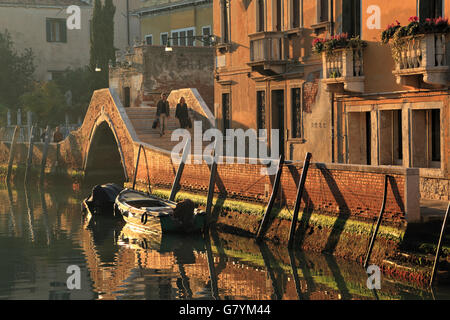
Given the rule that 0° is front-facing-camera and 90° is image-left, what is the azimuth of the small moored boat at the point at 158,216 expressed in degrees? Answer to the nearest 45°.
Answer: approximately 135°

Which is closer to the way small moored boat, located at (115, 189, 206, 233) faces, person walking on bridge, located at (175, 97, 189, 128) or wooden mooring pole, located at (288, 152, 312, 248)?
the person walking on bridge

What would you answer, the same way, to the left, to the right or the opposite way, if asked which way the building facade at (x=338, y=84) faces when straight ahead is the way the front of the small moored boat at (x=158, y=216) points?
to the left

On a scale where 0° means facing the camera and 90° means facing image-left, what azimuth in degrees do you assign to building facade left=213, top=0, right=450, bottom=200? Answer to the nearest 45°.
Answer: approximately 45°

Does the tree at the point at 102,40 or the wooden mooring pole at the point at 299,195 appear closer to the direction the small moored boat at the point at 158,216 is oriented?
the tree

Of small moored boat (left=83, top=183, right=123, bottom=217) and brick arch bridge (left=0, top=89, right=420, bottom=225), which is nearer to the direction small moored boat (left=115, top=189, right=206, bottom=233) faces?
the small moored boat

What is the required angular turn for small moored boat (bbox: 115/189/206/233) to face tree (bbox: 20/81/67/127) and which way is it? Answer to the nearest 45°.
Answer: approximately 45° to its right

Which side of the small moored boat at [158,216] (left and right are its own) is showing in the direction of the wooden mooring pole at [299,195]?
back

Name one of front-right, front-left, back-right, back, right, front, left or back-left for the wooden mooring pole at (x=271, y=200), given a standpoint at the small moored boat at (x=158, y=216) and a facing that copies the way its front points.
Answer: back

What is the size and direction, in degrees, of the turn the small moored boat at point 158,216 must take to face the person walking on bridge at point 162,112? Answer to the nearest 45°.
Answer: approximately 45° to its right

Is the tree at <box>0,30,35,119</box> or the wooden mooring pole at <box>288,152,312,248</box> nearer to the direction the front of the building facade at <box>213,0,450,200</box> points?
the wooden mooring pole
